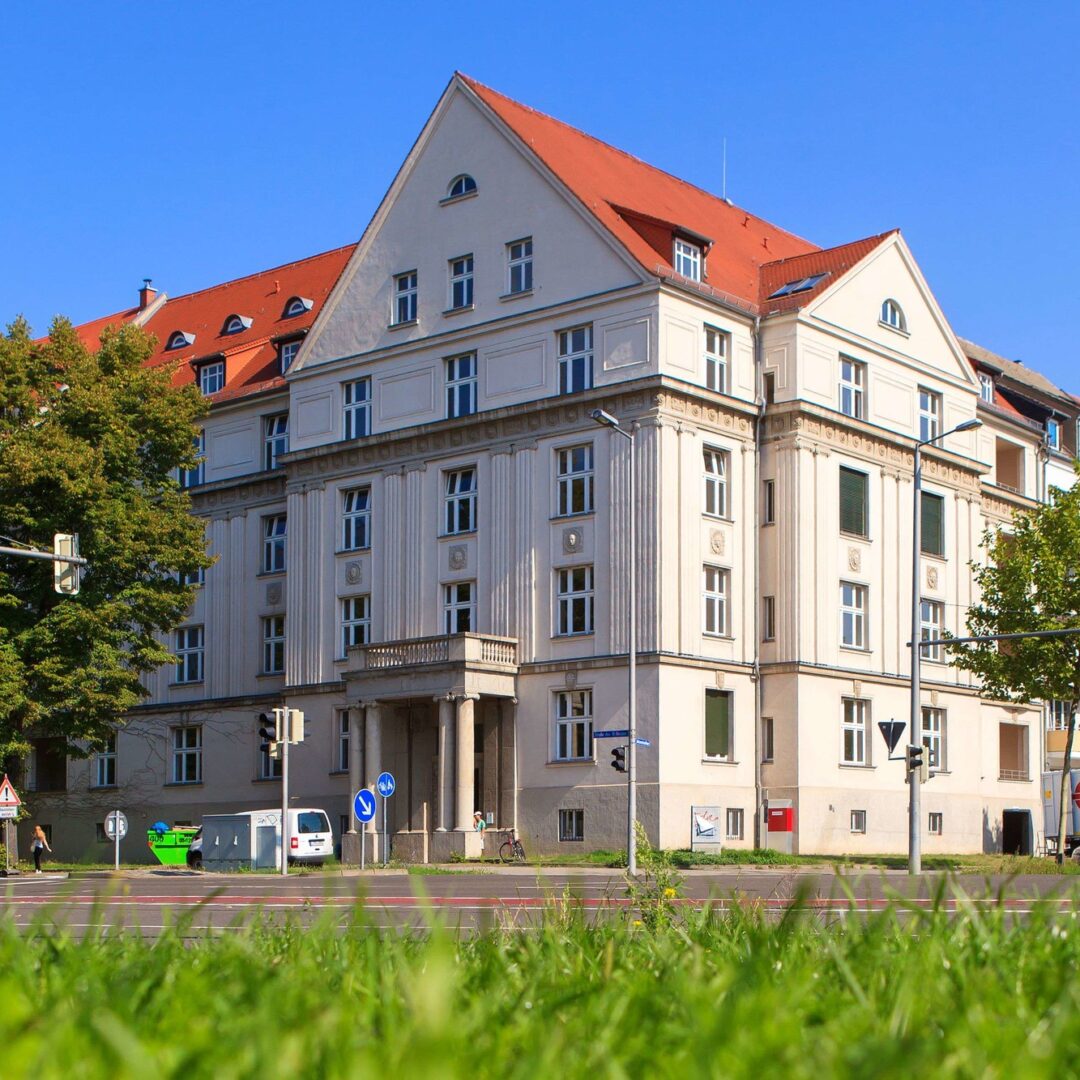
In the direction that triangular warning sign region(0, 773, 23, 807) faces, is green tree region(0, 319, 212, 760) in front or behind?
behind

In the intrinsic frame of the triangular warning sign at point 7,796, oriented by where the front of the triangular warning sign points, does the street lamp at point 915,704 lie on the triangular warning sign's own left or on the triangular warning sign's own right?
on the triangular warning sign's own left

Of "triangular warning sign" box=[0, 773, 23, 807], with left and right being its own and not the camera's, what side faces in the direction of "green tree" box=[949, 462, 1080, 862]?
left

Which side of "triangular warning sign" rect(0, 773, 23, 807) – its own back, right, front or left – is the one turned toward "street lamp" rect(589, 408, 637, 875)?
left

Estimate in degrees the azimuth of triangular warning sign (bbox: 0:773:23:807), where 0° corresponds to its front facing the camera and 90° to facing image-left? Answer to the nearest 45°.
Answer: approximately 0°

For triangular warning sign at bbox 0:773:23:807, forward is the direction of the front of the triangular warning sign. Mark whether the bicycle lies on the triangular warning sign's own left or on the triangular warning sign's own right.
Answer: on the triangular warning sign's own left
